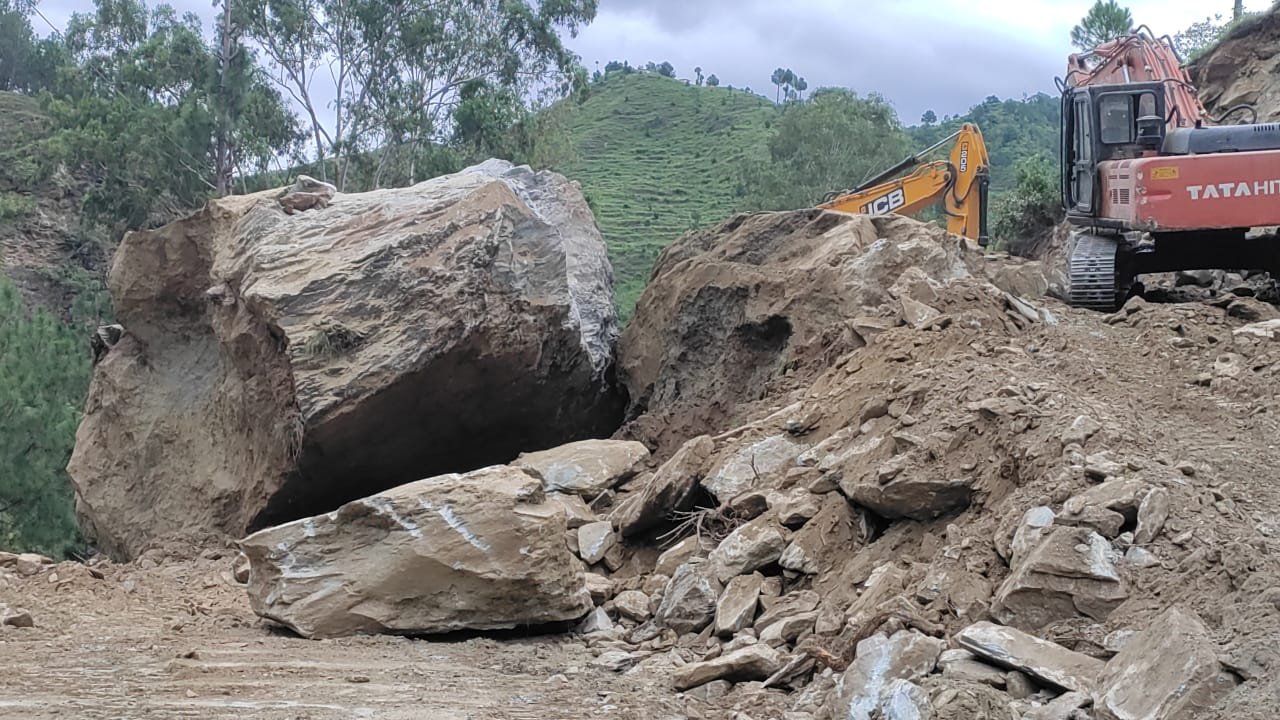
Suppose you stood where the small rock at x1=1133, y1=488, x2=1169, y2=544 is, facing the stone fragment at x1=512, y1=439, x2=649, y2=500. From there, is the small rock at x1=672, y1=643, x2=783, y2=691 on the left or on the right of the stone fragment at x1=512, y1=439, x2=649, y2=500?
left

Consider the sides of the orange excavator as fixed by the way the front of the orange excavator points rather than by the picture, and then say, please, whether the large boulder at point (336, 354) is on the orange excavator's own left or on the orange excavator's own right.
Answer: on the orange excavator's own left
